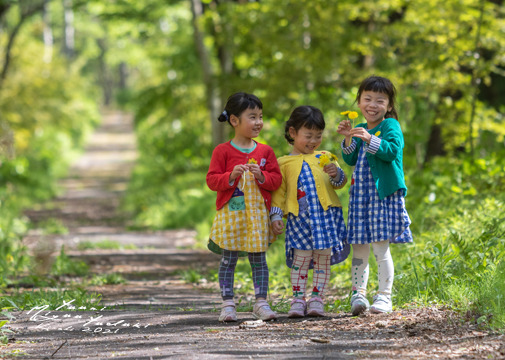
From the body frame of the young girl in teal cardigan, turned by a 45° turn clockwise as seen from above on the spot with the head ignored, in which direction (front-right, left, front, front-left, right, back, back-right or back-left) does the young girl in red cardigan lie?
front

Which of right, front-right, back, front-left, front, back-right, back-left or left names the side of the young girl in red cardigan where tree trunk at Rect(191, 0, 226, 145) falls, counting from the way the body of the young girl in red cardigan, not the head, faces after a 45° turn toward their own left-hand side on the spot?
back-left

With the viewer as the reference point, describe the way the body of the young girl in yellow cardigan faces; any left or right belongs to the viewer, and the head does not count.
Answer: facing the viewer

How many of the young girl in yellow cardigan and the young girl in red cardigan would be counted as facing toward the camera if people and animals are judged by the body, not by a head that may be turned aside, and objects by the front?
2

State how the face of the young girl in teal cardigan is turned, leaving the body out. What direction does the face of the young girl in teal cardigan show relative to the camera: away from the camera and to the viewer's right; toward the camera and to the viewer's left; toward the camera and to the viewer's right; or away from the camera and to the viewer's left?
toward the camera and to the viewer's left

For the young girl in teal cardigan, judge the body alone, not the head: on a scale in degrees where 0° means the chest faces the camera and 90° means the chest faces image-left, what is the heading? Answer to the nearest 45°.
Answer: approximately 45°

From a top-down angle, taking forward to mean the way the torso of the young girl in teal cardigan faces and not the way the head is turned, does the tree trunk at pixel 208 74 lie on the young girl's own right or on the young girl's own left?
on the young girl's own right

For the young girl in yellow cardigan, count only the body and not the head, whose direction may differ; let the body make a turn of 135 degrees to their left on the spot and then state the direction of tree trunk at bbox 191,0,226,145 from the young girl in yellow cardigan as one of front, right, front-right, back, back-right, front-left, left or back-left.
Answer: front-left

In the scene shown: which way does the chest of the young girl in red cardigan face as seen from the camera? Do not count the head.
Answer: toward the camera
